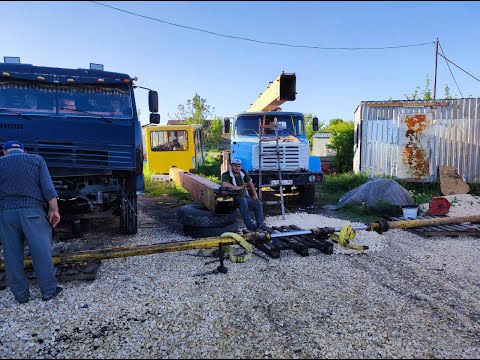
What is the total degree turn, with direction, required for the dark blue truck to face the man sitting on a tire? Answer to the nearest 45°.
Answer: approximately 90° to its left

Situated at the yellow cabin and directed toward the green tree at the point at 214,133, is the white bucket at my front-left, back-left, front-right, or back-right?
back-right

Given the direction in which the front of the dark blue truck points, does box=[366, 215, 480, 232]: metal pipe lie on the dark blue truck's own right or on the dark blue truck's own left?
on the dark blue truck's own left

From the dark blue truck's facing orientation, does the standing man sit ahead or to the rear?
ahead

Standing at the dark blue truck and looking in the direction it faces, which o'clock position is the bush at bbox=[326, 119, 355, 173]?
The bush is roughly at 8 o'clock from the dark blue truck.

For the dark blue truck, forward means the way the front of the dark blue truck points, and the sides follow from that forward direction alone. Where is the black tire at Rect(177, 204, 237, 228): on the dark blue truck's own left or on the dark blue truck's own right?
on the dark blue truck's own left

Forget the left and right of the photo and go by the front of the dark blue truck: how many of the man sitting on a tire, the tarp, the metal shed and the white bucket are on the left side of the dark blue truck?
4

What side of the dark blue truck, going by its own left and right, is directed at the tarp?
left

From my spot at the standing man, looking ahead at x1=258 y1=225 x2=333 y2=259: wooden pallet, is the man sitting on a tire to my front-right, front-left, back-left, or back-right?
front-left

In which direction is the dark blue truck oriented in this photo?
toward the camera

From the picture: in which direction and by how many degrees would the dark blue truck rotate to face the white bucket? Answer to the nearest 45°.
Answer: approximately 90° to its left

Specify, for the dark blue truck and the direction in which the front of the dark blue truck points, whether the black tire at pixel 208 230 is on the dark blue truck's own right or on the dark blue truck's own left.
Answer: on the dark blue truck's own left

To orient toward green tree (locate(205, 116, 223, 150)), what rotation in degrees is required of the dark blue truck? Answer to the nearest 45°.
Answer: approximately 135° to its left

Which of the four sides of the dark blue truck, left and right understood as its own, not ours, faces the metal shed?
left

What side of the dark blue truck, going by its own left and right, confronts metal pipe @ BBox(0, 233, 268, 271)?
front

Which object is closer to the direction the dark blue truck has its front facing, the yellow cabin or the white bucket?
the white bucket
